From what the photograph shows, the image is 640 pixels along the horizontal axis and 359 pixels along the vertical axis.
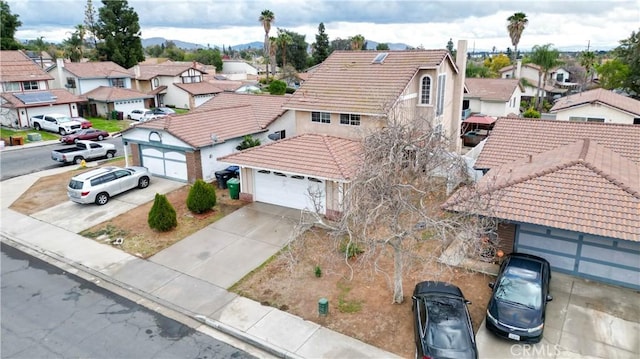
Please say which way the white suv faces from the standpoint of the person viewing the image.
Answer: facing away from the viewer and to the right of the viewer

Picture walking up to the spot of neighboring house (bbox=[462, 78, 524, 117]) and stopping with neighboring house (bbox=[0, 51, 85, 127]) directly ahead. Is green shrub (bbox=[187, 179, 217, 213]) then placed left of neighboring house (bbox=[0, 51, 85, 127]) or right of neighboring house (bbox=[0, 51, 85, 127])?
left

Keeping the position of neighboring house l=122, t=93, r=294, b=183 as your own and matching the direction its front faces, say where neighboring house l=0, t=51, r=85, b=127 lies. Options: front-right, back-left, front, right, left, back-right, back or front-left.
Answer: right

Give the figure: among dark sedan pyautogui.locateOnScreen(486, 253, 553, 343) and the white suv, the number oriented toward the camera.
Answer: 1

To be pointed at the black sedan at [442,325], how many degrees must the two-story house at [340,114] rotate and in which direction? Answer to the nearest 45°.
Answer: approximately 45° to its left

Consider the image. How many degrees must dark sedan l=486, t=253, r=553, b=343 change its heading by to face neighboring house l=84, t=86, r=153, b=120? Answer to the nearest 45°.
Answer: approximately 135° to its right

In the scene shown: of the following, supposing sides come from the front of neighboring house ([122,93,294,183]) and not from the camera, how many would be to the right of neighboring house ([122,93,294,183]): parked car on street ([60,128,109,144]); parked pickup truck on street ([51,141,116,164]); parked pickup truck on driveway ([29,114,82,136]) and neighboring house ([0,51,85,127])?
4
